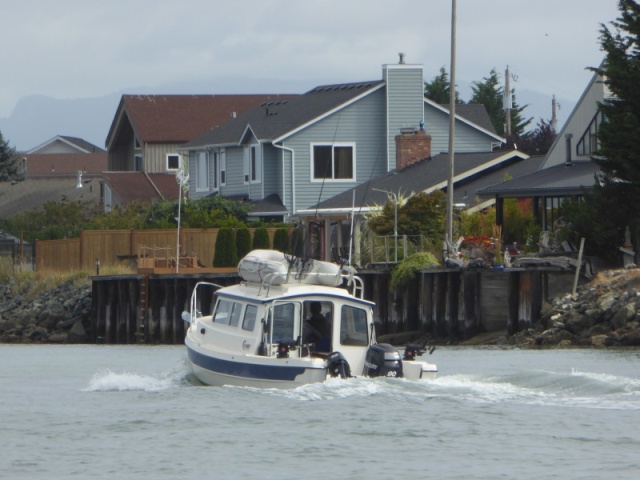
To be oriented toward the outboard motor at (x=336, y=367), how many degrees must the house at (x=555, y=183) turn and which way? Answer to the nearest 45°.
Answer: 0° — it already faces it

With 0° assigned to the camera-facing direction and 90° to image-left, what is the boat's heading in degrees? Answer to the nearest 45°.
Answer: approximately 135°

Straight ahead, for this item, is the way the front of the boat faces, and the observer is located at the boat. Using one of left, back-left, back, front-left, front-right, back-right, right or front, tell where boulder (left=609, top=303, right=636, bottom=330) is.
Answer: right

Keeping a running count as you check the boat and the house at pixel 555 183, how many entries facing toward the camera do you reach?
1

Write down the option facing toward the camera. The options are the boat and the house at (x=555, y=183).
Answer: the house

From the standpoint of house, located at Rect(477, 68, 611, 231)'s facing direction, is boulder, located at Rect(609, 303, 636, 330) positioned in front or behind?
in front

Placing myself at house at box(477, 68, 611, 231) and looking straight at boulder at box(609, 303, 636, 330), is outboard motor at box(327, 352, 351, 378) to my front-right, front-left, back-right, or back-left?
front-right

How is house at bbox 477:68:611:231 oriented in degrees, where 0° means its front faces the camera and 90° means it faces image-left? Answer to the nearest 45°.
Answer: approximately 0°
